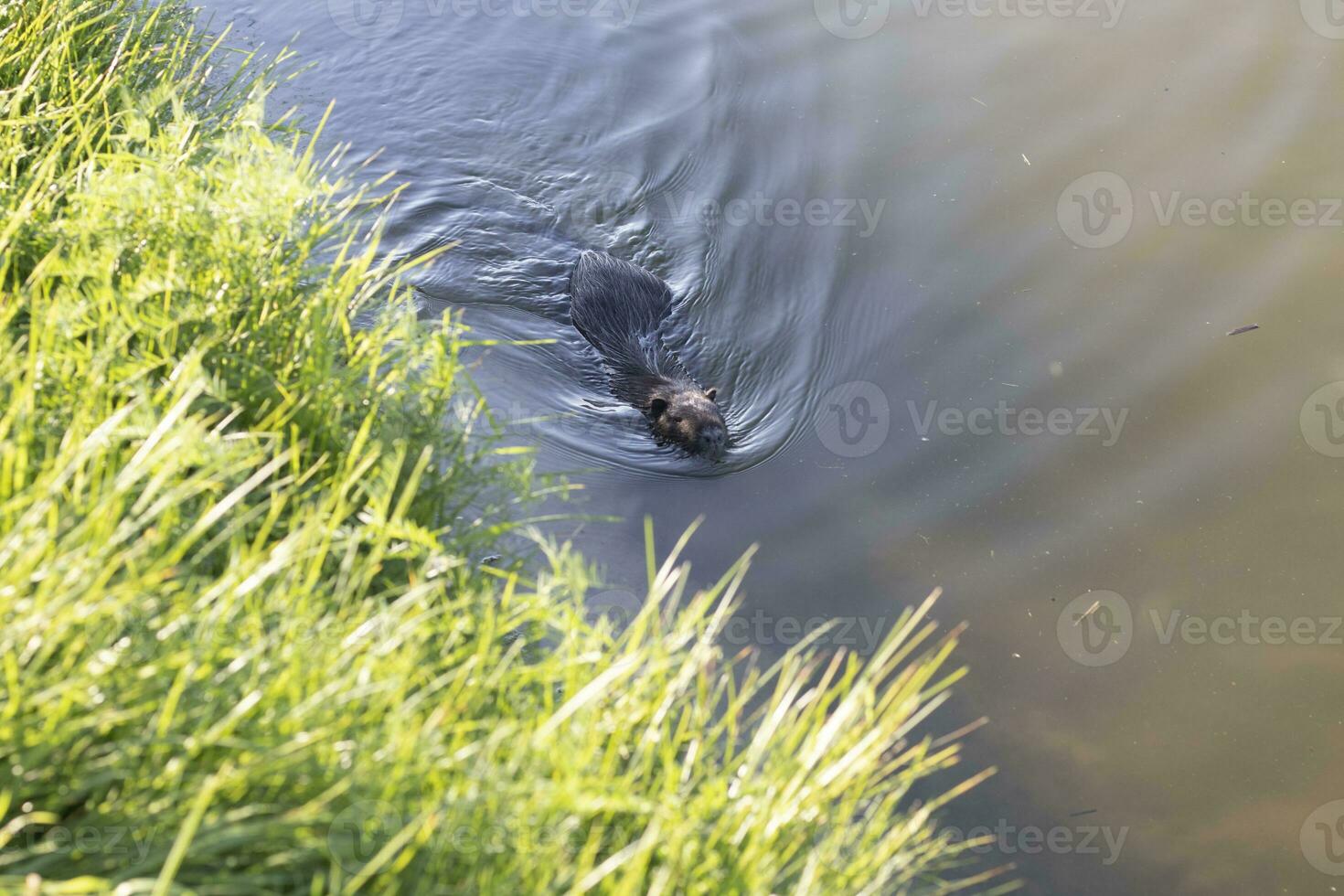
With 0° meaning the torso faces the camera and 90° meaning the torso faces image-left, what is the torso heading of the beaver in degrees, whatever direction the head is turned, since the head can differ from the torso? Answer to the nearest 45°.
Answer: approximately 315°

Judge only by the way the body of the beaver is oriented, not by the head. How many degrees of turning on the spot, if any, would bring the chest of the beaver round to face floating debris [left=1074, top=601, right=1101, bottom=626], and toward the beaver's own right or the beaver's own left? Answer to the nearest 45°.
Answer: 0° — it already faces it
